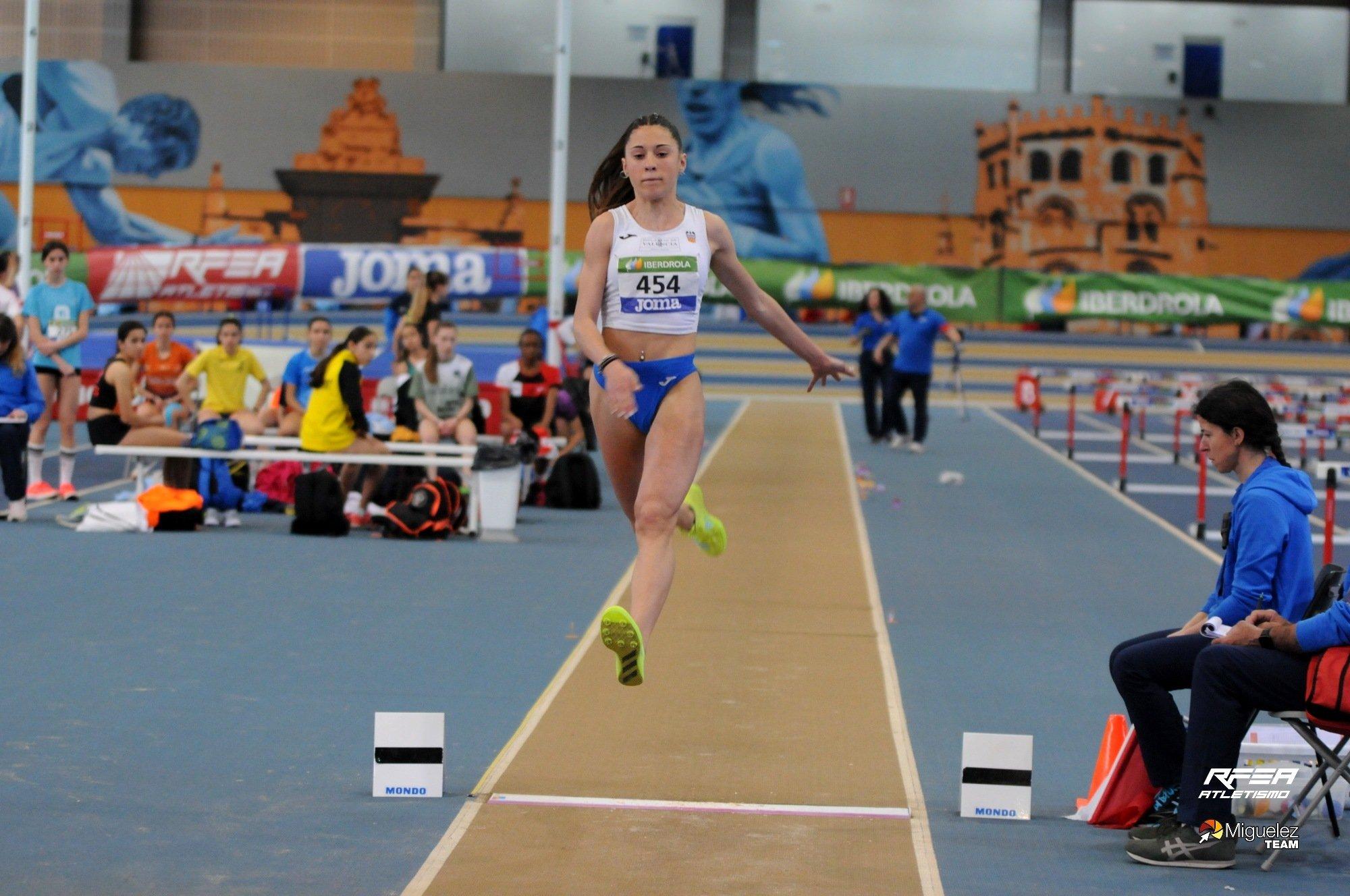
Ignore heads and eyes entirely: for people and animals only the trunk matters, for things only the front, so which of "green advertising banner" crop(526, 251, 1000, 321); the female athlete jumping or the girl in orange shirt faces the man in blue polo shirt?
the green advertising banner

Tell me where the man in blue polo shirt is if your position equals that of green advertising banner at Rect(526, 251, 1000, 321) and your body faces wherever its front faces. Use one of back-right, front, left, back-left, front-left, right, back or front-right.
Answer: front

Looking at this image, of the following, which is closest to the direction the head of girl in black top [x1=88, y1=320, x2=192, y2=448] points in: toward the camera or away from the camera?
toward the camera

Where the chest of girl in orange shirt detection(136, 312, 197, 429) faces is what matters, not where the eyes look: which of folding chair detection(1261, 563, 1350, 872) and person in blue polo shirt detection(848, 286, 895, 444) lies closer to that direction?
the folding chair

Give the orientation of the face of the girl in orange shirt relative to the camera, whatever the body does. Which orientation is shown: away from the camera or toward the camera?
toward the camera

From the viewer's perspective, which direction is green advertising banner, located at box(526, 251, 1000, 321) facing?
toward the camera

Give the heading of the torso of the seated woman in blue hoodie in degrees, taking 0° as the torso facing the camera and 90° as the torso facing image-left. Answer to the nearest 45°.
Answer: approximately 90°

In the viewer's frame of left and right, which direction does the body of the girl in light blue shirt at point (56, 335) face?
facing the viewer

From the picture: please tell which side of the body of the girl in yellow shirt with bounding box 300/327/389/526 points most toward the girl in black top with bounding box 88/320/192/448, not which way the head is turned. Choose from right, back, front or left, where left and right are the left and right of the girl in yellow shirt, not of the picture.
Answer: back

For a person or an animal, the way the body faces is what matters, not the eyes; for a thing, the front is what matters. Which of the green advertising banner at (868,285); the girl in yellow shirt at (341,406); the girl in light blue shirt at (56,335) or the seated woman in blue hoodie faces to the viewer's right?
the girl in yellow shirt

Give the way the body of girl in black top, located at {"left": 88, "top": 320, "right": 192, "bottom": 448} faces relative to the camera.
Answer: to the viewer's right

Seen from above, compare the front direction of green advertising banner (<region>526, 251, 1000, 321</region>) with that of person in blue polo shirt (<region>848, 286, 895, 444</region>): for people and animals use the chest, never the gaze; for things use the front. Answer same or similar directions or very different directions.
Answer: same or similar directions

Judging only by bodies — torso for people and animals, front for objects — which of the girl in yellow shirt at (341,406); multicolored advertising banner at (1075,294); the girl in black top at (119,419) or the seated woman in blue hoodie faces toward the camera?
the multicolored advertising banner

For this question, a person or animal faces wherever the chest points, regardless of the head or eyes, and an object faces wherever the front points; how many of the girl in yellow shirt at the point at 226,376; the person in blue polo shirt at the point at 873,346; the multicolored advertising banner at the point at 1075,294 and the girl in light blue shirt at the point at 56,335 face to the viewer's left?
0

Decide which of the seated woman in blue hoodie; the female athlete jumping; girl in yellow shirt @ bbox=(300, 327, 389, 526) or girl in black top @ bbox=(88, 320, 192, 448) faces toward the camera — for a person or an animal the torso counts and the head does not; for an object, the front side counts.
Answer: the female athlete jumping

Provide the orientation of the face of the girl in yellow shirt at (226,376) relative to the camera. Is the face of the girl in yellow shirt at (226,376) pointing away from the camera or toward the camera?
toward the camera

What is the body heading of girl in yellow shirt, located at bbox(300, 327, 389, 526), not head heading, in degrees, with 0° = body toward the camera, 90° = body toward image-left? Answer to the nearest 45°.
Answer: approximately 270°

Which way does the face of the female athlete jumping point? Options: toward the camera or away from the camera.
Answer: toward the camera
